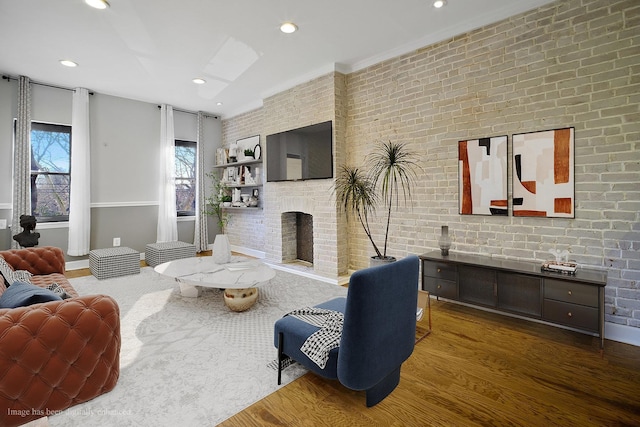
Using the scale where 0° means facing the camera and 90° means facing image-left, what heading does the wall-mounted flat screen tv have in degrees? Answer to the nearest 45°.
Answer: approximately 45°

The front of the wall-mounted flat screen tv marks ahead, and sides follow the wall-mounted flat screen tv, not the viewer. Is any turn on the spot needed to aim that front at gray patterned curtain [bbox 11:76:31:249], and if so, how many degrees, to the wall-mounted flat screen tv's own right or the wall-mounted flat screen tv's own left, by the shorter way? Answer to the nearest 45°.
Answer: approximately 45° to the wall-mounted flat screen tv's own right

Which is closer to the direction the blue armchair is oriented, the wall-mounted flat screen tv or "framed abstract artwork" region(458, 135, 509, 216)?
the wall-mounted flat screen tv

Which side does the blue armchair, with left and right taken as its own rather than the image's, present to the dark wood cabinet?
right

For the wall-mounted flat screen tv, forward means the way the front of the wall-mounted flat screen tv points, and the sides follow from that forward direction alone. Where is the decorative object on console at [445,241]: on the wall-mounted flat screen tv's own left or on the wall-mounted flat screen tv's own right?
on the wall-mounted flat screen tv's own left

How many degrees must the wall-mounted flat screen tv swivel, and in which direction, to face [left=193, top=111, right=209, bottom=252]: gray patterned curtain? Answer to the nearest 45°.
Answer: approximately 90° to its right

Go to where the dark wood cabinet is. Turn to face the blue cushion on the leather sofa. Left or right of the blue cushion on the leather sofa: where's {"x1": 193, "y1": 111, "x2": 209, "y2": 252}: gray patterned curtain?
right

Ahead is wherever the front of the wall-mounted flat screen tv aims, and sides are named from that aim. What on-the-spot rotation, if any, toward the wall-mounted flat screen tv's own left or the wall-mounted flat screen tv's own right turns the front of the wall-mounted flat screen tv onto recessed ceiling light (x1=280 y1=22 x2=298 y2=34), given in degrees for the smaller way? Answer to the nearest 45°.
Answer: approximately 45° to the wall-mounted flat screen tv's own left

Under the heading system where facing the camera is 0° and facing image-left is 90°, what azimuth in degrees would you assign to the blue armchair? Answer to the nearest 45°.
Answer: approximately 135°
